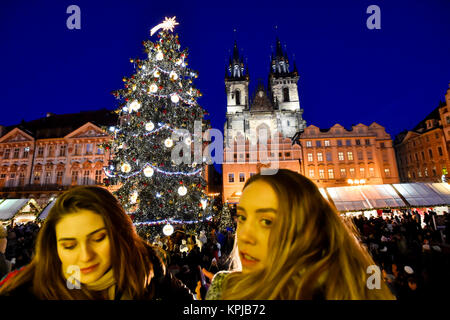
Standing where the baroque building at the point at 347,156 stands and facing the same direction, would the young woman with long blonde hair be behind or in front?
in front

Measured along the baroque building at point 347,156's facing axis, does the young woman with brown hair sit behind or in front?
in front

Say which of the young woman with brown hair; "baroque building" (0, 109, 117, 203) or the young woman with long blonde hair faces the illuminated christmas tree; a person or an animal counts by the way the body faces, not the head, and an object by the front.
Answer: the baroque building

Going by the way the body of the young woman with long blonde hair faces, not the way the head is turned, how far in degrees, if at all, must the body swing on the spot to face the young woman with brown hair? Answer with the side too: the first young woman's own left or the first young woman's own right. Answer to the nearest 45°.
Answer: approximately 45° to the first young woman's own right

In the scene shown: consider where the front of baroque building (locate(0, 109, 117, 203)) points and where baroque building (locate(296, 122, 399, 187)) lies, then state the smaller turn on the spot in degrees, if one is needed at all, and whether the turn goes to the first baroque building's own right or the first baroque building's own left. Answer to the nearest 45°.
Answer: approximately 45° to the first baroque building's own left

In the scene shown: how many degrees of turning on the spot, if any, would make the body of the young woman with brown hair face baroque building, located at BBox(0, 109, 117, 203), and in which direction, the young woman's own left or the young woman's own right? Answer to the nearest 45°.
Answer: approximately 180°

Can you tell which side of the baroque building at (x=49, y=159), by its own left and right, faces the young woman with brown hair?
front

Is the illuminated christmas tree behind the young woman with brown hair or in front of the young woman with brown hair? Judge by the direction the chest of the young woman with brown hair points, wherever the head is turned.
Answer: behind

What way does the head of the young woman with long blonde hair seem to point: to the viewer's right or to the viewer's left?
to the viewer's left

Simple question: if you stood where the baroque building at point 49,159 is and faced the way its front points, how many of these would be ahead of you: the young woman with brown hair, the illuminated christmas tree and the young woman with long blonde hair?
3

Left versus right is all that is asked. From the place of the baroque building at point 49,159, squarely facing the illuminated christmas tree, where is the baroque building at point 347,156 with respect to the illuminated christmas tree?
left
